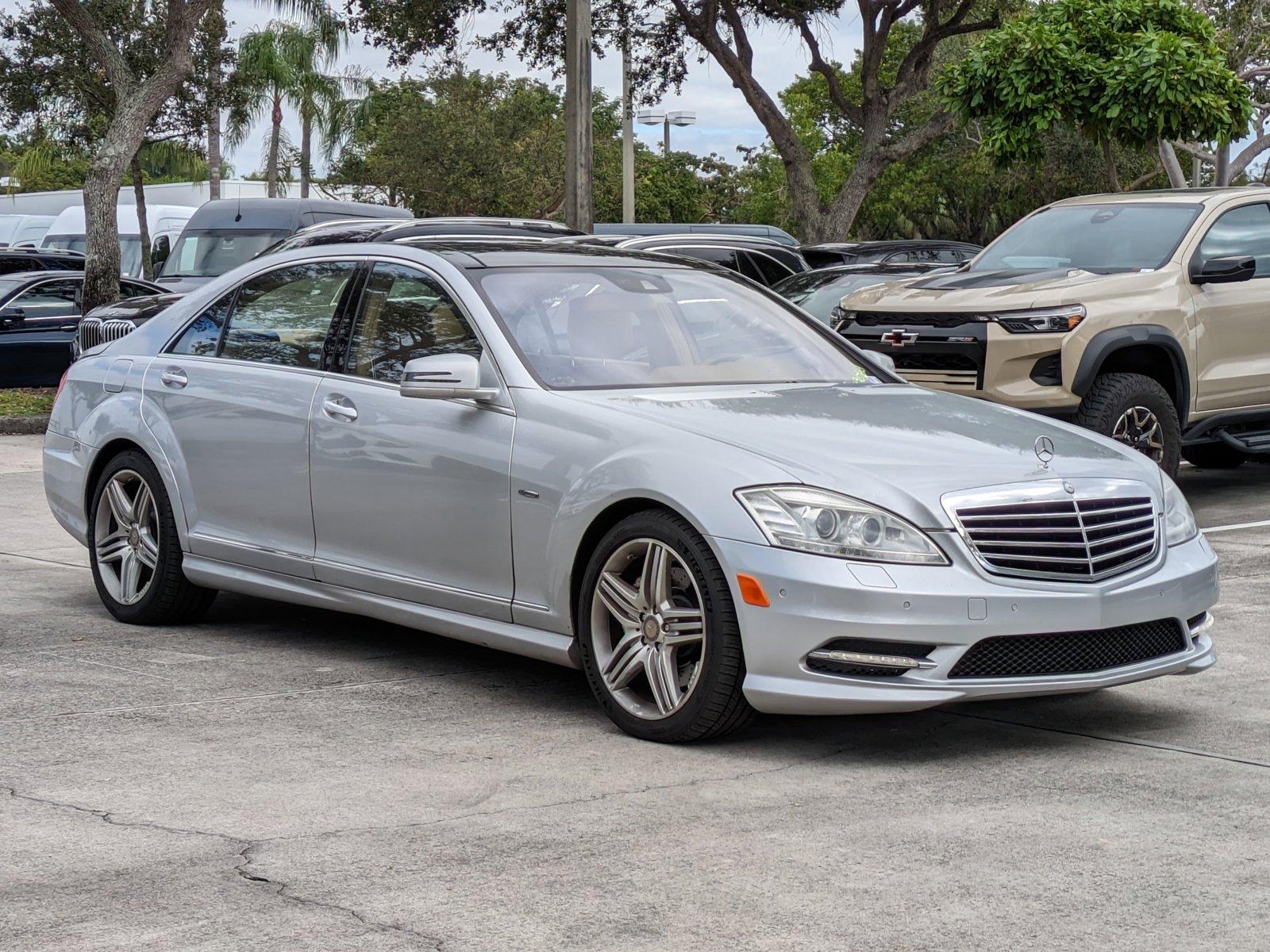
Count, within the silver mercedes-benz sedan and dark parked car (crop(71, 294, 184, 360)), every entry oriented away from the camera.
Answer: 0

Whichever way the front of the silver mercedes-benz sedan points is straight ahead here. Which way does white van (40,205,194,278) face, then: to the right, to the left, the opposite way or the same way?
to the right

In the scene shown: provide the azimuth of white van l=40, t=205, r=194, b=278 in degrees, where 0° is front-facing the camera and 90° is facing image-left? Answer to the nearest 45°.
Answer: approximately 45°

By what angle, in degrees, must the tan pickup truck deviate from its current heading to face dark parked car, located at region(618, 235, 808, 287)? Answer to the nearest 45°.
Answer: approximately 90° to its right

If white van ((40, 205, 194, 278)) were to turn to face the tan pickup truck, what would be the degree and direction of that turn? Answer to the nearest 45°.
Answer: approximately 45° to its left

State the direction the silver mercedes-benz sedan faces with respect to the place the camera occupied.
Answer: facing the viewer and to the right of the viewer

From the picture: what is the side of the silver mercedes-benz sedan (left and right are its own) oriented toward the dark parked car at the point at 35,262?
back

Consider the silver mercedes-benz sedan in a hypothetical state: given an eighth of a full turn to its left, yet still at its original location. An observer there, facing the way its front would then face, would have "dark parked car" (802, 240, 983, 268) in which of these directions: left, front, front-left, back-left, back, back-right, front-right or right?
left

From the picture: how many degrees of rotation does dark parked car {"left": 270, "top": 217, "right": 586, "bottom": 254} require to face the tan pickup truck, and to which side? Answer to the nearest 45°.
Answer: approximately 90° to its left
